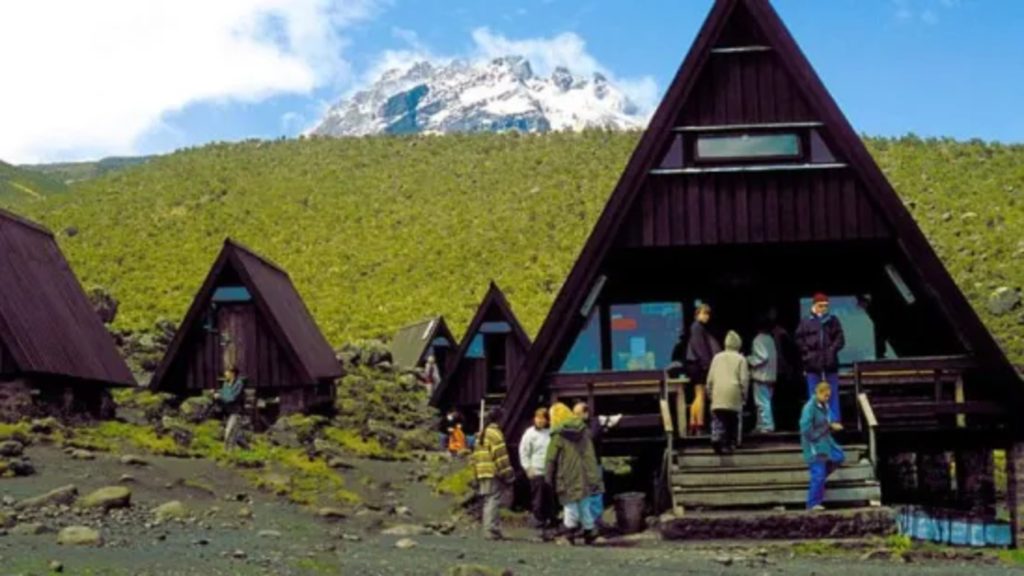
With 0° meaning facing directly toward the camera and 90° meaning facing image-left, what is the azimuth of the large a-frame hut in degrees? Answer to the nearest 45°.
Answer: approximately 0°

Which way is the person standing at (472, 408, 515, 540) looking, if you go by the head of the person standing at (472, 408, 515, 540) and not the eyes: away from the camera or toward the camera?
away from the camera

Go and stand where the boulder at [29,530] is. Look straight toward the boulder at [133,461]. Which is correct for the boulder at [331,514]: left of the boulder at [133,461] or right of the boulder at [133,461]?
right

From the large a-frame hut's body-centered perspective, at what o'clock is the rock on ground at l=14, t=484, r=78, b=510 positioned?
The rock on ground is roughly at 2 o'clock from the large a-frame hut.

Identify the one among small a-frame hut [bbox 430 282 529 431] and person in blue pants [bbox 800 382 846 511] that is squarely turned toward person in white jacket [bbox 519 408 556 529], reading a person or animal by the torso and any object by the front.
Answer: the small a-frame hut

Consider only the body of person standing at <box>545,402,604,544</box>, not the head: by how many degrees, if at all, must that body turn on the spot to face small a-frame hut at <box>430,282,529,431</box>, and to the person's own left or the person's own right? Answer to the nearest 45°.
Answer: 0° — they already face it

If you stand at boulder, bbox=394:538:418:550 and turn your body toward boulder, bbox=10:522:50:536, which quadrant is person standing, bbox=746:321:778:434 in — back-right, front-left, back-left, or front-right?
back-right

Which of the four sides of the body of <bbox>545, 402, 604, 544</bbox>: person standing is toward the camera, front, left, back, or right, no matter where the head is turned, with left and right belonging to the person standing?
back

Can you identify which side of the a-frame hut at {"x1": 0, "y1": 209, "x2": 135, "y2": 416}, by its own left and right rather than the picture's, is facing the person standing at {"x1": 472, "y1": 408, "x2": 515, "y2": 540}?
left
